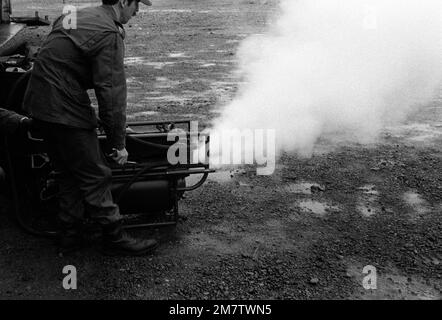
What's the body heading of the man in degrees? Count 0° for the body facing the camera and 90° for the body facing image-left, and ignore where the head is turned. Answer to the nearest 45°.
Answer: approximately 270°

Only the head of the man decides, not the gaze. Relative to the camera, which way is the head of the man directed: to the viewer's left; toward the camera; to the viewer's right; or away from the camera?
to the viewer's right
